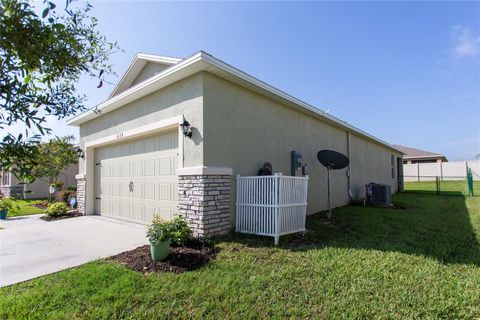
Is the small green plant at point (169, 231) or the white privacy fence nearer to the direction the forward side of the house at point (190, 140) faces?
the small green plant

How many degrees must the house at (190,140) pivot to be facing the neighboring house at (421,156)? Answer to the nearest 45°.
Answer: approximately 180°

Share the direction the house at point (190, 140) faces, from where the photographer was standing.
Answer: facing the viewer and to the left of the viewer

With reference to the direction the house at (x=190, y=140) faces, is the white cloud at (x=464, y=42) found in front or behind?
behind

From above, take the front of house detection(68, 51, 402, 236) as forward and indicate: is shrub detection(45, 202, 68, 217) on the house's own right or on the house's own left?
on the house's own right

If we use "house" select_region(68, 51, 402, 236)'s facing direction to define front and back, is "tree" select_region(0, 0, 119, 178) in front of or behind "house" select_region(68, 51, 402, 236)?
in front
